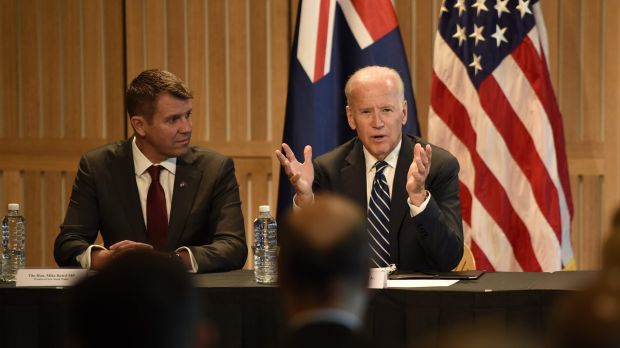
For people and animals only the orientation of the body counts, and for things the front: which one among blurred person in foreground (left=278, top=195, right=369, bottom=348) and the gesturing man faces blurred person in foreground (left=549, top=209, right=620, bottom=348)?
the gesturing man

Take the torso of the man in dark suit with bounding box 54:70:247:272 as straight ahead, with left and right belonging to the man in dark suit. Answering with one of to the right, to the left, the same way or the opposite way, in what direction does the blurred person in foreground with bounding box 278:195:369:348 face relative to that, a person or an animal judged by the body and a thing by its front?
the opposite way

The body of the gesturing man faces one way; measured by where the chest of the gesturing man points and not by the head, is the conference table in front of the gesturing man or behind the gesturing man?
in front

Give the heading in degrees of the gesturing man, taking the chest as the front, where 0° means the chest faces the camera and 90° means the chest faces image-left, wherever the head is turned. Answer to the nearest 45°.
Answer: approximately 0°

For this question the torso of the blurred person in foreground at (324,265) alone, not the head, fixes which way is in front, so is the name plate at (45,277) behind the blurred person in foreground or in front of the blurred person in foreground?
in front

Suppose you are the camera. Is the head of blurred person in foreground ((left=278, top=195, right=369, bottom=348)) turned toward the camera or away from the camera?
away from the camera

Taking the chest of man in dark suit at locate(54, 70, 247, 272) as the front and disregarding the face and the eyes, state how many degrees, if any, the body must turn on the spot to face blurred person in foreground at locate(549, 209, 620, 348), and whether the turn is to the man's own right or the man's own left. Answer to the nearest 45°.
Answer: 0° — they already face them

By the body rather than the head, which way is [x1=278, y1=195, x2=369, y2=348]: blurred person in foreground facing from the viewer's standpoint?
away from the camera

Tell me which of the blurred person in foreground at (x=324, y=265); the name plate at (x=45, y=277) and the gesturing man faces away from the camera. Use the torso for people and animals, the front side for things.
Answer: the blurred person in foreground

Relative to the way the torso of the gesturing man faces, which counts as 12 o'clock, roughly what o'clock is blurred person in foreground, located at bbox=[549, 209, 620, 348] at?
The blurred person in foreground is roughly at 12 o'clock from the gesturing man.

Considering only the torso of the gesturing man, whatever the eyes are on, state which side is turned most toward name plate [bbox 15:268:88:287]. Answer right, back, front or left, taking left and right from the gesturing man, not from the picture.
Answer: right
